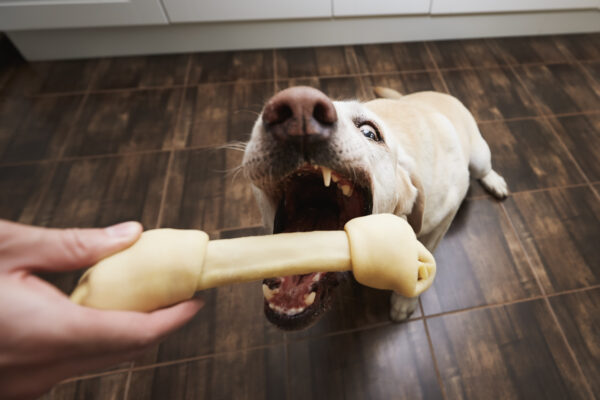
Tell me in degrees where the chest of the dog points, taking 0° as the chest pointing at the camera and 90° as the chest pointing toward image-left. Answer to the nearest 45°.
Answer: approximately 45°
